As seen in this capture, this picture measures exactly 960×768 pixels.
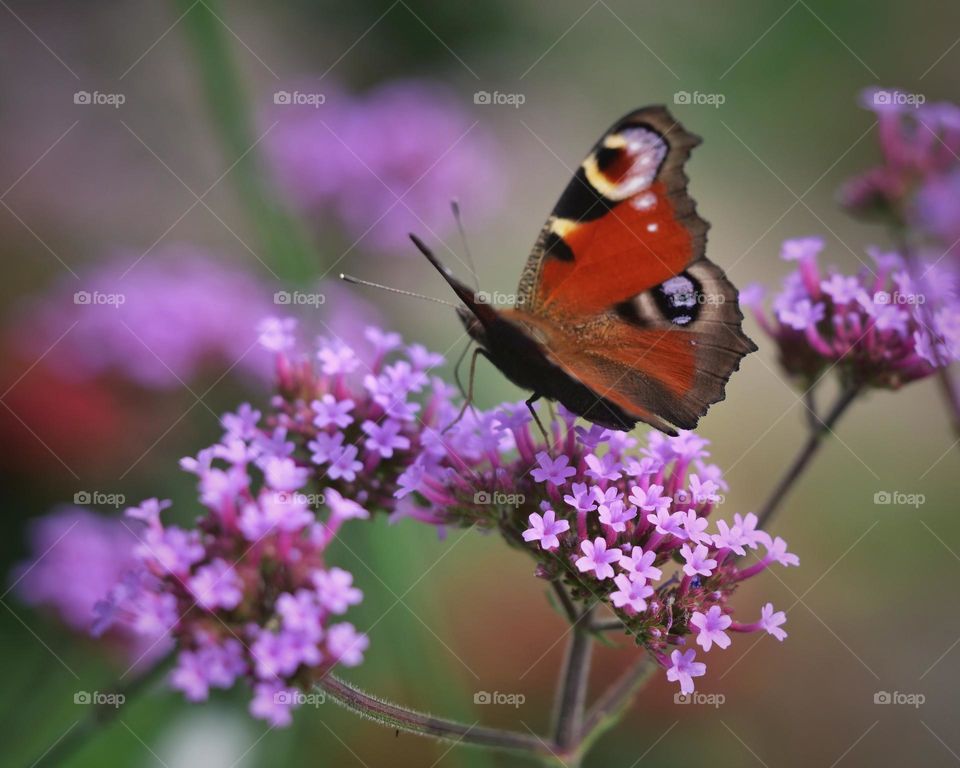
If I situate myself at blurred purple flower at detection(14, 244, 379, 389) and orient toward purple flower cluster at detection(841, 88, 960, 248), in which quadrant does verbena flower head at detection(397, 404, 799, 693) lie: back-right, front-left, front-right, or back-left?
front-right

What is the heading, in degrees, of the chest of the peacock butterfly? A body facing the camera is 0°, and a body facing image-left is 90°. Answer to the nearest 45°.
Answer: approximately 90°

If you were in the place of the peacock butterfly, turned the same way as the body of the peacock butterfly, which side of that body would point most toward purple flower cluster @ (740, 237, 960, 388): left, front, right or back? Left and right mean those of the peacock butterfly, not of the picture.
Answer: back

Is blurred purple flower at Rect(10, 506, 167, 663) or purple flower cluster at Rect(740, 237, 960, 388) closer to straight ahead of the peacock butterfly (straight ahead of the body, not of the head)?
the blurred purple flower

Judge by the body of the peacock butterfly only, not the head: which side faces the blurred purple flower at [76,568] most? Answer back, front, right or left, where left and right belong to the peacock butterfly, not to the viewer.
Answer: front

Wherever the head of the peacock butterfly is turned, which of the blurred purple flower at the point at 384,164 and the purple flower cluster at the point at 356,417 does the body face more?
the purple flower cluster

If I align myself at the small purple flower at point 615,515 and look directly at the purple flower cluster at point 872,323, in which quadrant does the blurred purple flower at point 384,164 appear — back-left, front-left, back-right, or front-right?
front-left

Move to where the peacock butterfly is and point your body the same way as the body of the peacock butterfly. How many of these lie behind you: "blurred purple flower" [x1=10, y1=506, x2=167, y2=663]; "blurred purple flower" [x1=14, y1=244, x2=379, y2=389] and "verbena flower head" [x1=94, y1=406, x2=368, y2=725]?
0

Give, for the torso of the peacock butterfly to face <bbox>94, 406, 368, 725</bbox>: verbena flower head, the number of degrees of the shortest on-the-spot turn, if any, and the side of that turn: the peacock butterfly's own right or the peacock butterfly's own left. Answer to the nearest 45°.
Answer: approximately 45° to the peacock butterfly's own left
